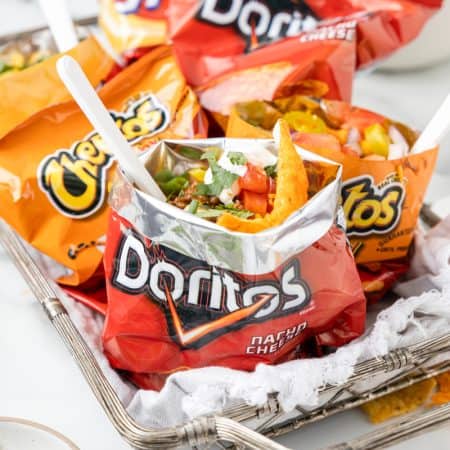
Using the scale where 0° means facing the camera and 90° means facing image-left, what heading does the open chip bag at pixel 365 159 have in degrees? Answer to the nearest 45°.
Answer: approximately 0°
